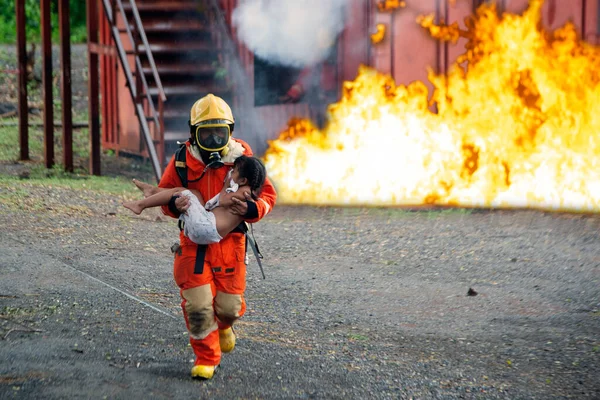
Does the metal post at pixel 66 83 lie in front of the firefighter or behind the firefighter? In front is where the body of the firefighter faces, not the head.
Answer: behind

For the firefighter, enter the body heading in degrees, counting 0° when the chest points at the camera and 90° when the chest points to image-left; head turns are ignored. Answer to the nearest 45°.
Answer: approximately 0°

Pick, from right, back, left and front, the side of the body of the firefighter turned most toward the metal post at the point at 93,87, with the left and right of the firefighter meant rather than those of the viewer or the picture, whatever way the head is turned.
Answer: back

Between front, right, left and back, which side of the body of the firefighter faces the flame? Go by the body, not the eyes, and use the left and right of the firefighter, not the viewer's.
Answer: back

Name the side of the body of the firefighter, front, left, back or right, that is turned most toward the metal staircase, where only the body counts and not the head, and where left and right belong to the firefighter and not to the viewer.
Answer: back

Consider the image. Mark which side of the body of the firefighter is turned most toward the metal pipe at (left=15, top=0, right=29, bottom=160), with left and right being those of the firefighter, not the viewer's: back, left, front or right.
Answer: back

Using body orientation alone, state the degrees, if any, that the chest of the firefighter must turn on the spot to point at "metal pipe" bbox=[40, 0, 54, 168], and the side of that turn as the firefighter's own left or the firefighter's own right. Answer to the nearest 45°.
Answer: approximately 180°
